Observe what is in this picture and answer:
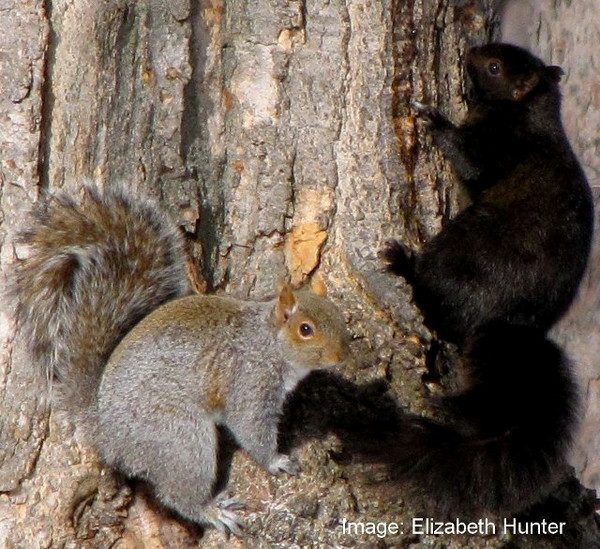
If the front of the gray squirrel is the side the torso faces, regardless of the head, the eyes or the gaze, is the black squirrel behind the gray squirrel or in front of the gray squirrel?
in front

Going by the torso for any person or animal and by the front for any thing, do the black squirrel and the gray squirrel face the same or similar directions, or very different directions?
very different directions

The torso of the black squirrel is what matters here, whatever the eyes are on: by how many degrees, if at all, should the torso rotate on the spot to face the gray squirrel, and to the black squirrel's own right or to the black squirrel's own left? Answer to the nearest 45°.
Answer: approximately 45° to the black squirrel's own left

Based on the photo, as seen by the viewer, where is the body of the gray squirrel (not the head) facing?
to the viewer's right
